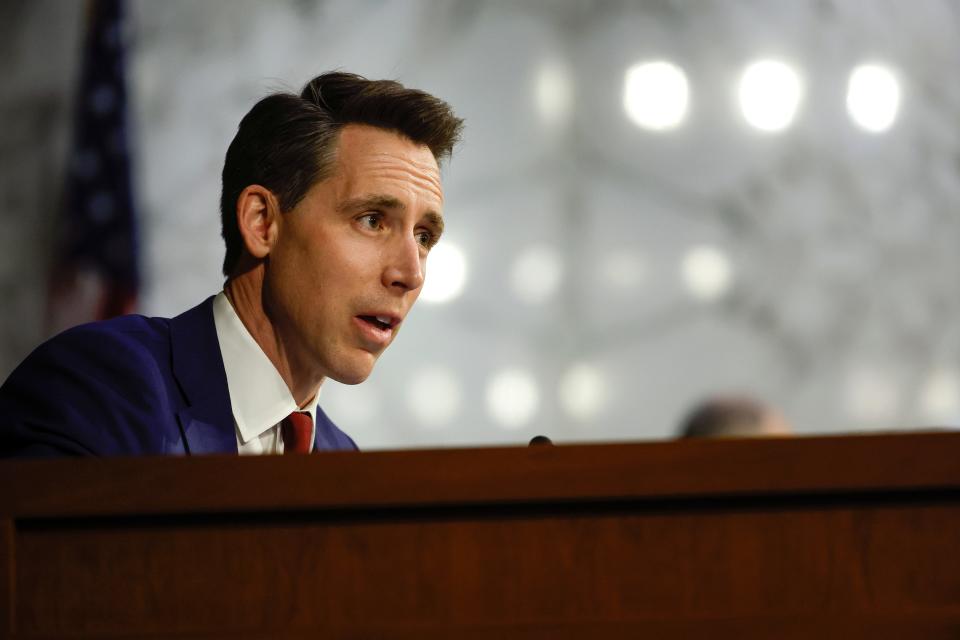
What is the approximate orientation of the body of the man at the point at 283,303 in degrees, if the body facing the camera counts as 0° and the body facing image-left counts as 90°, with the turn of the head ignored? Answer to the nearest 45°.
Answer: approximately 315°

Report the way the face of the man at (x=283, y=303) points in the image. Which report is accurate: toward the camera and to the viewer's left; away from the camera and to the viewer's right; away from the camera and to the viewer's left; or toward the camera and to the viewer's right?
toward the camera and to the viewer's right

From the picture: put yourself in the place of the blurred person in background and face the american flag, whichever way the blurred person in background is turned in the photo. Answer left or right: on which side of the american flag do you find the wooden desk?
left

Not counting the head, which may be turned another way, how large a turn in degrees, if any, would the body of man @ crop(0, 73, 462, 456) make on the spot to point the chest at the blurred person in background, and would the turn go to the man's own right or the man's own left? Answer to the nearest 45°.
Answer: approximately 90° to the man's own left

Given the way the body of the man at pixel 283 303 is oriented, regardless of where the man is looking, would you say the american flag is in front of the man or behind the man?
behind
